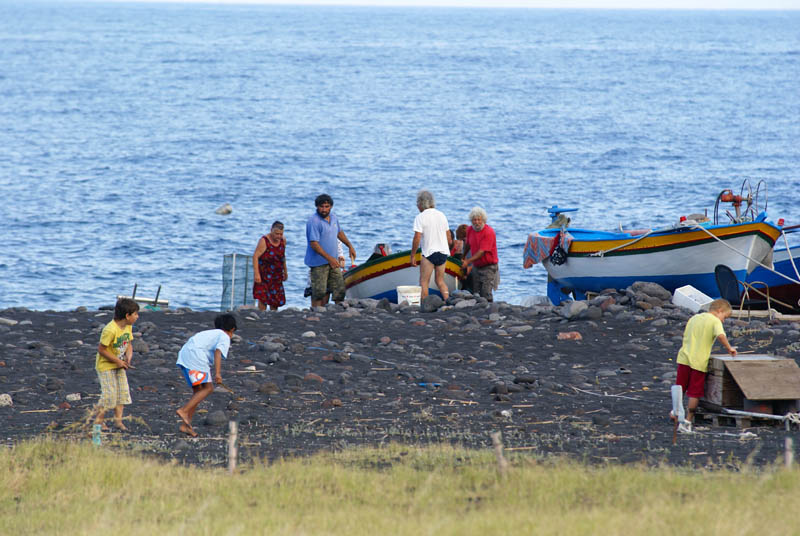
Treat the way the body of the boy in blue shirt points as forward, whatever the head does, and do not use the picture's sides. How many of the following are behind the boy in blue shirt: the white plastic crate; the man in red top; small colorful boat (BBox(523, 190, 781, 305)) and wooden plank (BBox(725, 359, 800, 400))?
0

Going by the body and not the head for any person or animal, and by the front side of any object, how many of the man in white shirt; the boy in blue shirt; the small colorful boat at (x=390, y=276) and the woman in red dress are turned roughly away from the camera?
1

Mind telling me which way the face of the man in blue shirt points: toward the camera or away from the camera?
toward the camera

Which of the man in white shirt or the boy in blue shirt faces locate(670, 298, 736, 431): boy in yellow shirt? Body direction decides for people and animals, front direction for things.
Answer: the boy in blue shirt

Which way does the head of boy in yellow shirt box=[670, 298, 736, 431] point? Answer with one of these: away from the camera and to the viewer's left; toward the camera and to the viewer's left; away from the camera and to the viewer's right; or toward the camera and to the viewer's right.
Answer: away from the camera and to the viewer's right

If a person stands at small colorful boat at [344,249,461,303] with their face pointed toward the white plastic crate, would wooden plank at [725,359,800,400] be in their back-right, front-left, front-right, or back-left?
front-right

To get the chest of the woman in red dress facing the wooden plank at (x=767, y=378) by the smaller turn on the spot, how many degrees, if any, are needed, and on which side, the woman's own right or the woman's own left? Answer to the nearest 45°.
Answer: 0° — they already face it

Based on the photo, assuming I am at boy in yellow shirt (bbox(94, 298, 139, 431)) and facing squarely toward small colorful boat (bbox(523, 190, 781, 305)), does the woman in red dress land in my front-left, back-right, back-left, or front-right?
front-left

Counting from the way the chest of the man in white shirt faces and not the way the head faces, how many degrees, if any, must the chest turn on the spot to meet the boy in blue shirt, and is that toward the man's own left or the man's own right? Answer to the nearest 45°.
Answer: approximately 180°

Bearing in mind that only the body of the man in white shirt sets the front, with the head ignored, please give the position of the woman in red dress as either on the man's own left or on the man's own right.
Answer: on the man's own left

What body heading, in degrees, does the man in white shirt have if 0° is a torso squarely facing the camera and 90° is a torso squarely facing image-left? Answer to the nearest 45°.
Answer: approximately 180°

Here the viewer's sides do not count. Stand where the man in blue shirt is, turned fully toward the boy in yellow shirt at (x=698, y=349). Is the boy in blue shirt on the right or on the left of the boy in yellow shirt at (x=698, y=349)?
right
